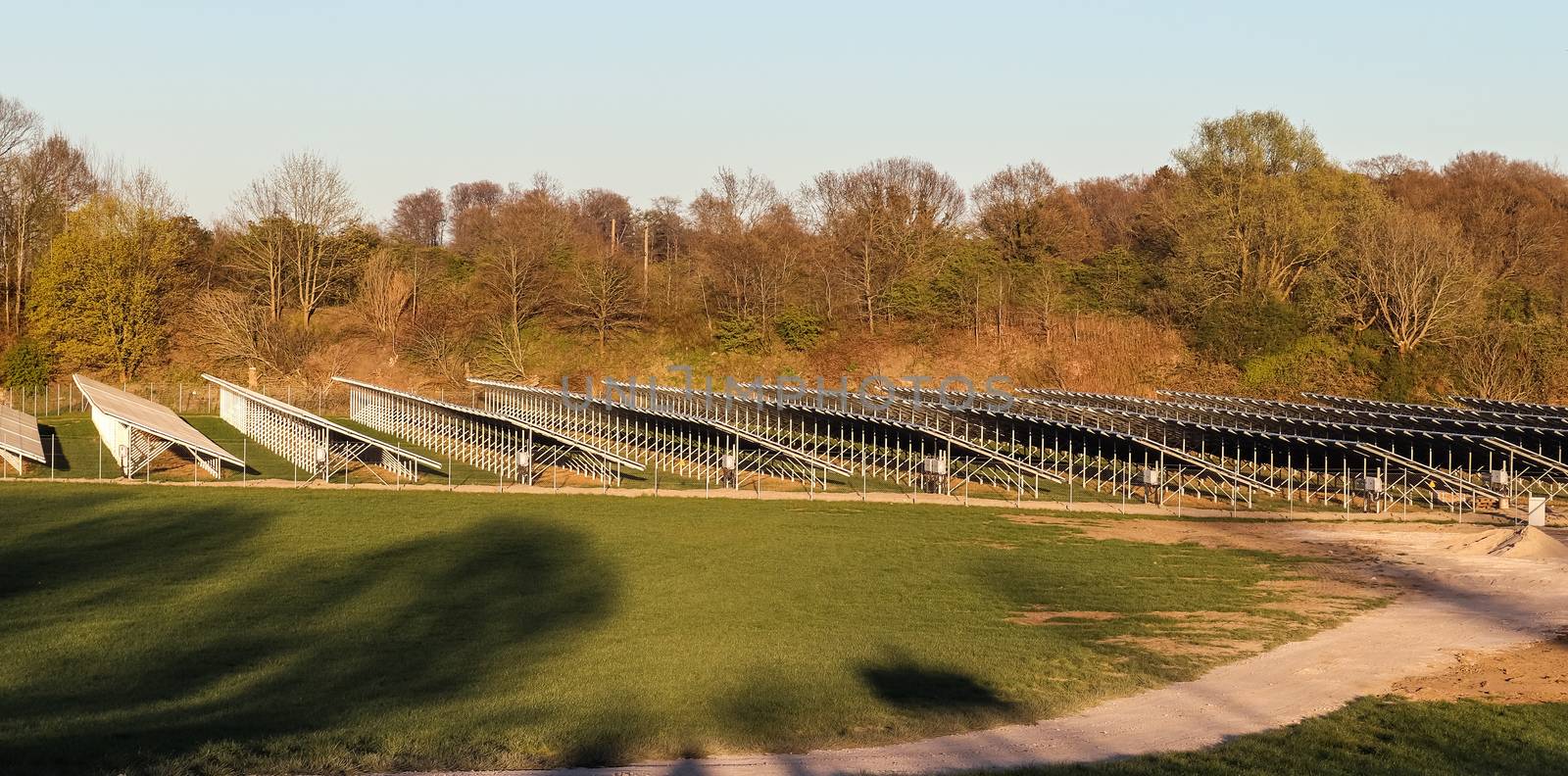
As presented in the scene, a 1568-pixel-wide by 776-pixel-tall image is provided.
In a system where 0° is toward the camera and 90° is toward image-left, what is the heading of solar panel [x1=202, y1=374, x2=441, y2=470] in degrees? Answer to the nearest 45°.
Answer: approximately 270°

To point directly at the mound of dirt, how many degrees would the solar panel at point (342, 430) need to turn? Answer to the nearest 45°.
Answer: approximately 45° to its right

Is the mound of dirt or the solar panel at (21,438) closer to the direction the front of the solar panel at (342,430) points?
the mound of dirt

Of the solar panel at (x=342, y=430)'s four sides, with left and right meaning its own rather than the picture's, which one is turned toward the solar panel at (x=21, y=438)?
back
